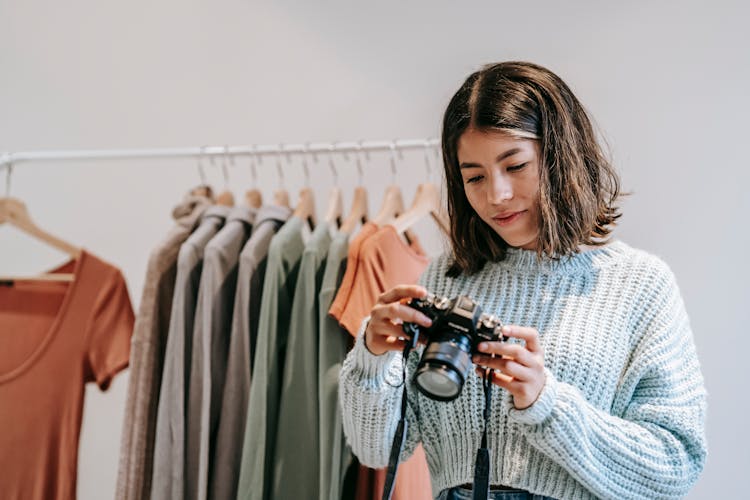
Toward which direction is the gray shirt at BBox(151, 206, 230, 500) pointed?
to the viewer's left

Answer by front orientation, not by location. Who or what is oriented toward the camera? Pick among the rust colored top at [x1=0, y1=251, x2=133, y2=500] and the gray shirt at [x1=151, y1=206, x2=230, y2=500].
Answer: the rust colored top

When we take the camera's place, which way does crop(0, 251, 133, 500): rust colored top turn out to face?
facing the viewer

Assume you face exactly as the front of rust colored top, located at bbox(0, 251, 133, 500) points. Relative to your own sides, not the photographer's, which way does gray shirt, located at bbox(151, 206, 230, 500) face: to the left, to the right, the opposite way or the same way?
to the right

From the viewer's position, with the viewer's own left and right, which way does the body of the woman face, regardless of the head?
facing the viewer and to the left of the viewer

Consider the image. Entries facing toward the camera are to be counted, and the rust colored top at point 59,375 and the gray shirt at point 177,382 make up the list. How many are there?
1

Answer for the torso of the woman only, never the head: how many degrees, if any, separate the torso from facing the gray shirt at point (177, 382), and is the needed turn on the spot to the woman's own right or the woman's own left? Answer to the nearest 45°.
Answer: approximately 90° to the woman's own right

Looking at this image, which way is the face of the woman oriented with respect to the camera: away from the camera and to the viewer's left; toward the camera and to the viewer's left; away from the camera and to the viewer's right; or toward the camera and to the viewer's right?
toward the camera and to the viewer's left

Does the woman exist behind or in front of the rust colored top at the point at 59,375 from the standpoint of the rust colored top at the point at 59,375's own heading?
in front
